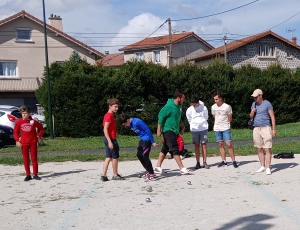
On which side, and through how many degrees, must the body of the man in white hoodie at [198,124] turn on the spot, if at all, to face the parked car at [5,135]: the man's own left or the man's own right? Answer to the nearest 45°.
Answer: approximately 135° to the man's own right

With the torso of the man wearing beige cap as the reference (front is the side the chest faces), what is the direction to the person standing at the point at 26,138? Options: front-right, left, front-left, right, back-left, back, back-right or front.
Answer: front-right

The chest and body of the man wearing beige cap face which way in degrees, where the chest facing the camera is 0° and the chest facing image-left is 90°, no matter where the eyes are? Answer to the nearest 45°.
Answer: approximately 45°

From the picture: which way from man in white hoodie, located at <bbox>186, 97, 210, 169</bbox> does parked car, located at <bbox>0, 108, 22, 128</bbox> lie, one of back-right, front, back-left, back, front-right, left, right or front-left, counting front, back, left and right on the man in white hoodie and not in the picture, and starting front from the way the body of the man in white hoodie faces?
back-right

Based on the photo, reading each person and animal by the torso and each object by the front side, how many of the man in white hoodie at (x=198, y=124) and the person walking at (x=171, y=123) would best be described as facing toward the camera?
1

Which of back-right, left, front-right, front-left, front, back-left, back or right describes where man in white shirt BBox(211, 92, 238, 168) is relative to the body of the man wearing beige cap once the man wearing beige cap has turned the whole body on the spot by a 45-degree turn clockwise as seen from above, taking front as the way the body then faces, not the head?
front-right

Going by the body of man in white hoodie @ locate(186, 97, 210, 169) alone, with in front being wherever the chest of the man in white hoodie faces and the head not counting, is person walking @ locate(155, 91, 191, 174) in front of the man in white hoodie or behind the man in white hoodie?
in front
